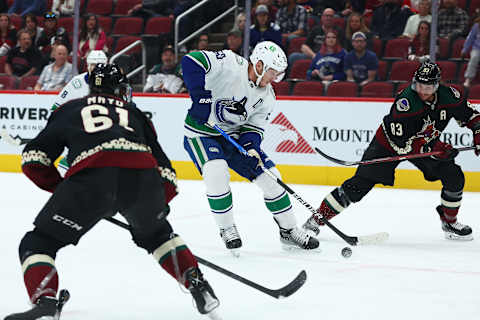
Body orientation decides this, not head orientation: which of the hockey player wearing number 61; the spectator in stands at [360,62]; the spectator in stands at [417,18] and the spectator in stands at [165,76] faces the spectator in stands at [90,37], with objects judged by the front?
the hockey player wearing number 61

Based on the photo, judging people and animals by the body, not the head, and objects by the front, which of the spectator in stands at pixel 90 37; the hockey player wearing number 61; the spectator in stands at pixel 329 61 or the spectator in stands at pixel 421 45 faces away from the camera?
the hockey player wearing number 61

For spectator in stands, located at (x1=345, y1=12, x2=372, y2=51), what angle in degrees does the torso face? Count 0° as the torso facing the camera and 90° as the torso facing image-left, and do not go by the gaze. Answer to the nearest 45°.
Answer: approximately 0°

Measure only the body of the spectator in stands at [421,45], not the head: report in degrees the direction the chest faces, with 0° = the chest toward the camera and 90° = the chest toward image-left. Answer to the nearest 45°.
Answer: approximately 0°

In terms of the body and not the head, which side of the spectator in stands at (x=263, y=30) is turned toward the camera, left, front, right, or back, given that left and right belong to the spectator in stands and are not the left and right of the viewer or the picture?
front

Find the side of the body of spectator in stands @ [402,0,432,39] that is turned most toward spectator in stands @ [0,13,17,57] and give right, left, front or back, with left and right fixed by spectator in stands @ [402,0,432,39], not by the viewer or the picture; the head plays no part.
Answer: right

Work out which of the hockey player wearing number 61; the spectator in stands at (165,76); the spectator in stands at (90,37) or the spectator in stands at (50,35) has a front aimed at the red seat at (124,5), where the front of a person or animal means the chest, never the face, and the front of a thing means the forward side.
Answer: the hockey player wearing number 61

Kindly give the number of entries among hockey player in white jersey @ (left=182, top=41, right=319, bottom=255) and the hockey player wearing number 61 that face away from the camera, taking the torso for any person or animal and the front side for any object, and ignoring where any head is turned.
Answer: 1

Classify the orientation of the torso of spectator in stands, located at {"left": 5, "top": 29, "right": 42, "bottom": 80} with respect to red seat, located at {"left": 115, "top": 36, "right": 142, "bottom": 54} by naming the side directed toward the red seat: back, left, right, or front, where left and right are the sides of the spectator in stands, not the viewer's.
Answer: left
